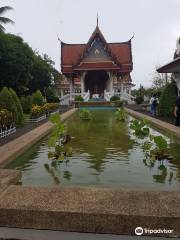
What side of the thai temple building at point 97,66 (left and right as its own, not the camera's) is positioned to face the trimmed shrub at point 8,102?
front

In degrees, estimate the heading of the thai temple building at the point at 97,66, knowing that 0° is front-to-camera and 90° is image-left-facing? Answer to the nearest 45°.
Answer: approximately 0°

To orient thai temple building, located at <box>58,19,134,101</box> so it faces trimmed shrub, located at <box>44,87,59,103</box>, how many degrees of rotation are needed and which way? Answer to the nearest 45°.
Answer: approximately 45° to its right

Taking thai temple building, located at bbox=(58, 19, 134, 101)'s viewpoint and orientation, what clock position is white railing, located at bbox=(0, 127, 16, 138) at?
The white railing is roughly at 12 o'clock from the thai temple building.

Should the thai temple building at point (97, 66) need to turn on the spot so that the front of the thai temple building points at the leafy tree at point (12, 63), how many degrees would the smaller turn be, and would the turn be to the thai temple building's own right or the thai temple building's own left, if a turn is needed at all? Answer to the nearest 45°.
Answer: approximately 45° to the thai temple building's own right

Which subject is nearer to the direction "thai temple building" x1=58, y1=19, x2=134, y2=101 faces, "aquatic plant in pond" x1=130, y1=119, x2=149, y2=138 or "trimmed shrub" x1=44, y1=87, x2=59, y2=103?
the aquatic plant in pond

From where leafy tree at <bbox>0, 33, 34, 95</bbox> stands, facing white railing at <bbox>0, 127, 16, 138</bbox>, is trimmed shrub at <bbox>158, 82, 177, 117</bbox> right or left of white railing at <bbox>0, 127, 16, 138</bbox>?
left

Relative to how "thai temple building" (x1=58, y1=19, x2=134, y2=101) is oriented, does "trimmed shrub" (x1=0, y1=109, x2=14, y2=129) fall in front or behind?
in front
